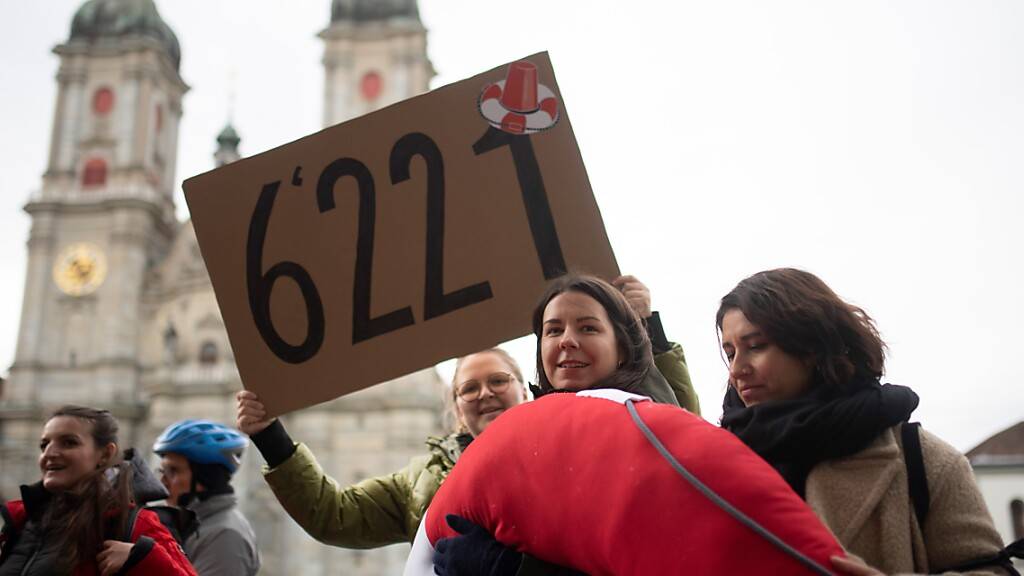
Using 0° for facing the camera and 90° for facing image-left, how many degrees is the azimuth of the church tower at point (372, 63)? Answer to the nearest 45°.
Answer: approximately 0°

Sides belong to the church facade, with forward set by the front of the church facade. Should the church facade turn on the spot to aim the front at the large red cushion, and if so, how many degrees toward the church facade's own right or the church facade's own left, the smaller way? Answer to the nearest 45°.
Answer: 0° — it already faces it

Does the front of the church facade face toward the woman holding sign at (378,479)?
yes

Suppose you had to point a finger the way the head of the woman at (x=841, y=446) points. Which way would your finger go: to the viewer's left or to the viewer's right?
to the viewer's left

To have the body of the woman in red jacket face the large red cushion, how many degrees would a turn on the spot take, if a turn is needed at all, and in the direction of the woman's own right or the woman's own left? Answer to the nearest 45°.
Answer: approximately 45° to the woman's own left

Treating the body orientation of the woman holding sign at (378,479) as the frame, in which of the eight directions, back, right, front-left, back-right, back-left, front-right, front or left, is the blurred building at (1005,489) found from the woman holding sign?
back-left

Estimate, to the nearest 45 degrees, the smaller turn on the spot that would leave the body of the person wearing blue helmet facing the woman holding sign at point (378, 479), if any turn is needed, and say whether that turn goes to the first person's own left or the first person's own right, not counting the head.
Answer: approximately 135° to the first person's own left

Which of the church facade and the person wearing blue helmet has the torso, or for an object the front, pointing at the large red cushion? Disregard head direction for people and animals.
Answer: the church facade
